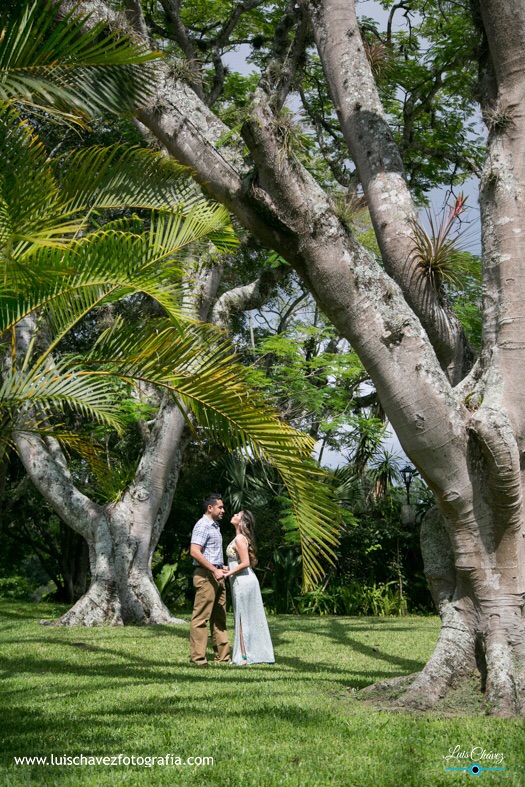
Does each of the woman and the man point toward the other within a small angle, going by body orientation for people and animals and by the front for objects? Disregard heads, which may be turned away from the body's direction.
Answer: yes

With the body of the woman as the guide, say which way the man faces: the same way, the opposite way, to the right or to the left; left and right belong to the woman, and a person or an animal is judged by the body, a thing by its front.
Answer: the opposite way

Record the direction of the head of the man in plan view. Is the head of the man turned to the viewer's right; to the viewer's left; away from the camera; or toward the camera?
to the viewer's right

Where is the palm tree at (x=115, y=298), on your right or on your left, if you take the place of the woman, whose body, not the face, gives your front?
on your left

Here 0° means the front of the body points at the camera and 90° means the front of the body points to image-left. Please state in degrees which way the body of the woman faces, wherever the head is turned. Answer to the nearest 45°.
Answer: approximately 90°

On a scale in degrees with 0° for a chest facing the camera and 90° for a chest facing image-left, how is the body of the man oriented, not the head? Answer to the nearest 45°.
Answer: approximately 270°

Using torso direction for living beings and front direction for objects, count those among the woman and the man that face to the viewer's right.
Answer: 1

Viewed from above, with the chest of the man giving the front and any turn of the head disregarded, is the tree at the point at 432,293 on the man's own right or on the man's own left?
on the man's own right

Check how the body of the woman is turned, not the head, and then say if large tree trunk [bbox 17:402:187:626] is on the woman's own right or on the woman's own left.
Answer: on the woman's own right

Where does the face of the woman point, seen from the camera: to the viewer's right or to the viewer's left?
to the viewer's left

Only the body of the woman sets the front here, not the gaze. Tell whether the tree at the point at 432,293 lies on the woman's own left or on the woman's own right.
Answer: on the woman's own left
